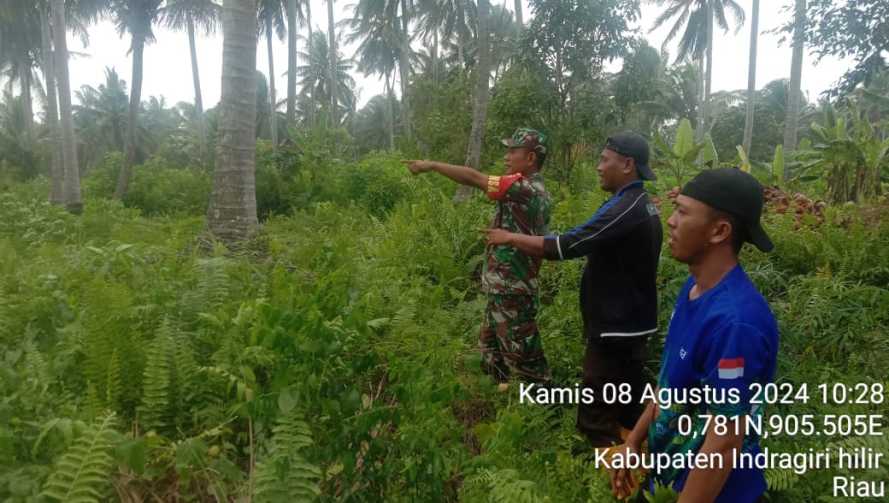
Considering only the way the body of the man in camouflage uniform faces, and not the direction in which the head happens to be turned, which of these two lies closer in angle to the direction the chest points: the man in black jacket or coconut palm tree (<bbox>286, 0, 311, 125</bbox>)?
the coconut palm tree

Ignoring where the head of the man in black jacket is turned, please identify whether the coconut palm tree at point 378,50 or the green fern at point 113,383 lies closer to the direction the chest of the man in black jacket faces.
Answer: the green fern

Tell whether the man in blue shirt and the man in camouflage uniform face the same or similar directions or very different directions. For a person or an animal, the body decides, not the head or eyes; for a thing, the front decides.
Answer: same or similar directions

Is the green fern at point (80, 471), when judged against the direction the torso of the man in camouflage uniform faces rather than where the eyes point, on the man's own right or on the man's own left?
on the man's own left

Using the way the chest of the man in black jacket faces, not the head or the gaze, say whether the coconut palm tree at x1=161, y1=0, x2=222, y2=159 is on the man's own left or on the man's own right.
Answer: on the man's own right

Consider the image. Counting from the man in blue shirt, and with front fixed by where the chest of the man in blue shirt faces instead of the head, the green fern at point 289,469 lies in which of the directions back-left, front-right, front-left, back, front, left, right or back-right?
front

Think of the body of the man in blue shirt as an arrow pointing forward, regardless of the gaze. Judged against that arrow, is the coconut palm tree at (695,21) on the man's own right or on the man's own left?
on the man's own right

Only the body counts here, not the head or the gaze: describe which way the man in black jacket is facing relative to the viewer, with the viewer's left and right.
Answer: facing to the left of the viewer

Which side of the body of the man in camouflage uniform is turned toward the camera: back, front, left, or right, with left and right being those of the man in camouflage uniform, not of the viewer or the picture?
left

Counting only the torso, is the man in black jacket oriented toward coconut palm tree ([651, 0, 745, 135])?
no

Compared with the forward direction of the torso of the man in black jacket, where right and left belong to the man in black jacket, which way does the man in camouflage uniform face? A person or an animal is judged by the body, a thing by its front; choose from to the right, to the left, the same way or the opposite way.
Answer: the same way

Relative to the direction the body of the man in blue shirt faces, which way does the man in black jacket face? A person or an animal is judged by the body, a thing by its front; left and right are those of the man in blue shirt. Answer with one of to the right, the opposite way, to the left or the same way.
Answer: the same way

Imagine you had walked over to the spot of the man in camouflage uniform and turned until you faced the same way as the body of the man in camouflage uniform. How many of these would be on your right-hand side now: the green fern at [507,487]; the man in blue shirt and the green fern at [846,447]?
0

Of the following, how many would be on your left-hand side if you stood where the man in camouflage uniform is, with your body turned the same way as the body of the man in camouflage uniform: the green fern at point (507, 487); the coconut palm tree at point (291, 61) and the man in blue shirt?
2

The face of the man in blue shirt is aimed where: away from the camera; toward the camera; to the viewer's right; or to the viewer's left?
to the viewer's left

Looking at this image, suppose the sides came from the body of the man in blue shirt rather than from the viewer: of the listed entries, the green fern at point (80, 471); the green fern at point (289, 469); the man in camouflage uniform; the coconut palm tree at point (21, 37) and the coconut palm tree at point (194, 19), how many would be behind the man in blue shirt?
0

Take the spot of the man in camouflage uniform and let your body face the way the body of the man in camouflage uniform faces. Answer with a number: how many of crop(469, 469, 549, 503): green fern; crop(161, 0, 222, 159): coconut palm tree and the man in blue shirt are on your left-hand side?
2

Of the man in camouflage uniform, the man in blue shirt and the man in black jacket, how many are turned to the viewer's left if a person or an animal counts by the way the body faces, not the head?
3

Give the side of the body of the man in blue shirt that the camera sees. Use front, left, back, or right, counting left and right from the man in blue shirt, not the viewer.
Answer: left
